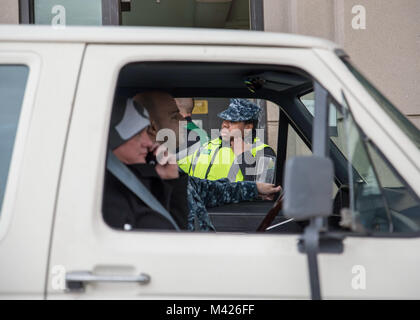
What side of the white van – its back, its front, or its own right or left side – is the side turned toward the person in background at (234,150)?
left

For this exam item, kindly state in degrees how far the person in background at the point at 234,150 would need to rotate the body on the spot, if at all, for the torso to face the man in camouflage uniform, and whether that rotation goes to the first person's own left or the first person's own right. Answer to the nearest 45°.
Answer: approximately 45° to the first person's own left

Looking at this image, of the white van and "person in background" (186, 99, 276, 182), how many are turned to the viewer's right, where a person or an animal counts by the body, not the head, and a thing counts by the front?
1

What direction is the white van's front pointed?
to the viewer's right

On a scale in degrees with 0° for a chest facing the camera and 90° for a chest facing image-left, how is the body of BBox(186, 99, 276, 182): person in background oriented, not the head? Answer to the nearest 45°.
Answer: approximately 45°
